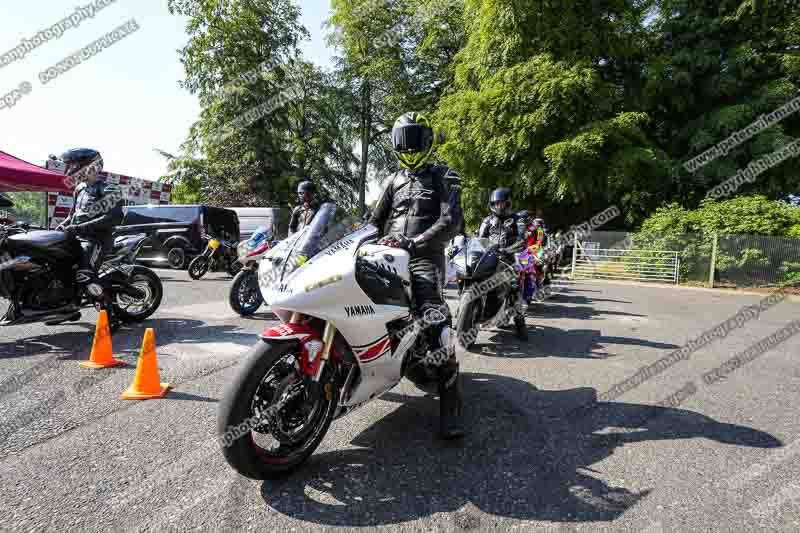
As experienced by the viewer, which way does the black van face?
facing away from the viewer and to the left of the viewer

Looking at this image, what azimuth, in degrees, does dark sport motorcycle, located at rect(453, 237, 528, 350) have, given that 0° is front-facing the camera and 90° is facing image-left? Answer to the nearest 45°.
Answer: approximately 45°

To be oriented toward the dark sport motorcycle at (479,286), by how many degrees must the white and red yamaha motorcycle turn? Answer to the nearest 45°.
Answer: approximately 180°

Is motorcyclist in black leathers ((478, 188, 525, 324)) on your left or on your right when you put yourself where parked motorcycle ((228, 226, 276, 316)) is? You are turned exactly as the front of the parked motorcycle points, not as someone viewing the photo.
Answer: on your left

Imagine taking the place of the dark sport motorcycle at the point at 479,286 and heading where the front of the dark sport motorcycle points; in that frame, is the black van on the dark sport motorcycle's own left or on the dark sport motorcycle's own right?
on the dark sport motorcycle's own right
